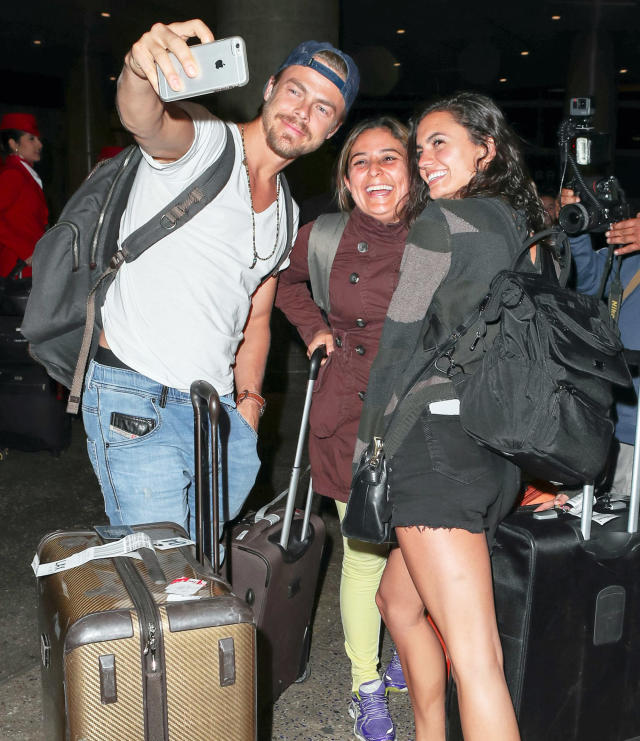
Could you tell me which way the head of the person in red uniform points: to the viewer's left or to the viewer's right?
to the viewer's right

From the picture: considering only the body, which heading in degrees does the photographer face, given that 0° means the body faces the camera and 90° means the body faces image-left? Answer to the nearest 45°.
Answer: approximately 45°

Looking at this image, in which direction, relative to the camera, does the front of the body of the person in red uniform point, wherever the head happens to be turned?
to the viewer's right

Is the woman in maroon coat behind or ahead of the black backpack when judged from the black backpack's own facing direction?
behind

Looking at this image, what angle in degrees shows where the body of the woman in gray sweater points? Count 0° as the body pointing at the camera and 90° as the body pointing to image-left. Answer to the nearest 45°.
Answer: approximately 90°

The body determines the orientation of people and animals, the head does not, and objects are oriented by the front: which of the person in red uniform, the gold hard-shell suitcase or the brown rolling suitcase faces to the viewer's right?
the person in red uniform
